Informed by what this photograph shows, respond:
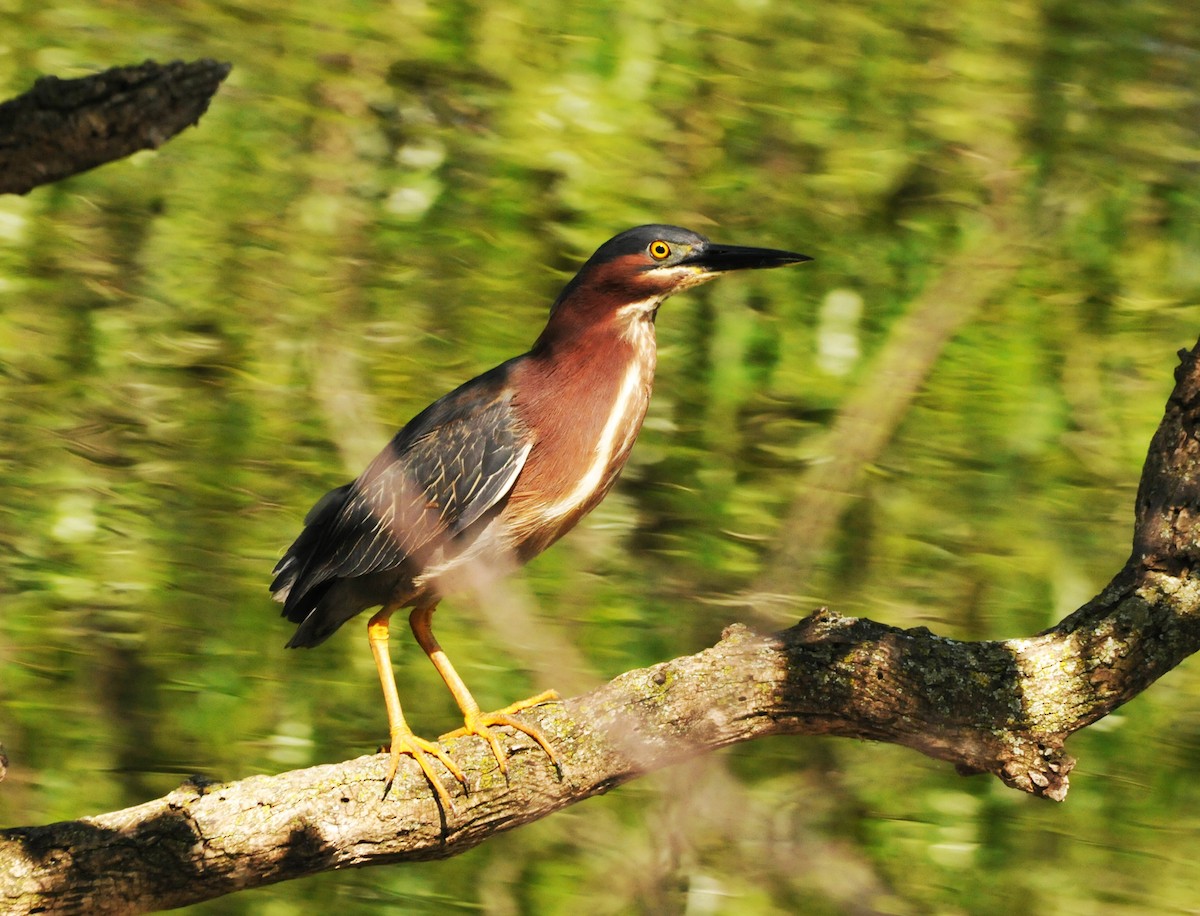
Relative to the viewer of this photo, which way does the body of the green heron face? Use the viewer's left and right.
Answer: facing to the right of the viewer
